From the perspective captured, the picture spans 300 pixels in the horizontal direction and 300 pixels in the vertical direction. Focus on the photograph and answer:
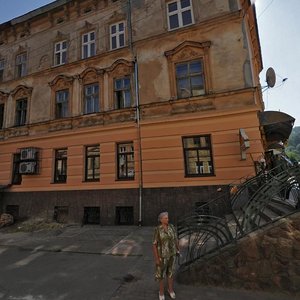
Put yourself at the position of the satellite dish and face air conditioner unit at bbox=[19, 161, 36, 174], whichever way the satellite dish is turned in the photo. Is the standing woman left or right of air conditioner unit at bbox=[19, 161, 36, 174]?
left

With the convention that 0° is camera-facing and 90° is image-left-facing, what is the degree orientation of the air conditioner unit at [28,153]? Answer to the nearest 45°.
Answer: approximately 0°

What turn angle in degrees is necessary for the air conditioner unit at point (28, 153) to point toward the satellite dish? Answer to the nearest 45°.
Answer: approximately 45° to its left

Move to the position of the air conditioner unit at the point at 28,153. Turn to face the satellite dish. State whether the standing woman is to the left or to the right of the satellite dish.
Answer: right

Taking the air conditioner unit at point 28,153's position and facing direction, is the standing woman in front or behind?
in front
